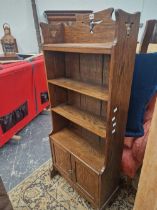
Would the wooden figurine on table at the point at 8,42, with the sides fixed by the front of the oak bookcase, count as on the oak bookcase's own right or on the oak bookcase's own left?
on the oak bookcase's own right

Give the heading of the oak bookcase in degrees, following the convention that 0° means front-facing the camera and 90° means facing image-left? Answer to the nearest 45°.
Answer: approximately 45°
